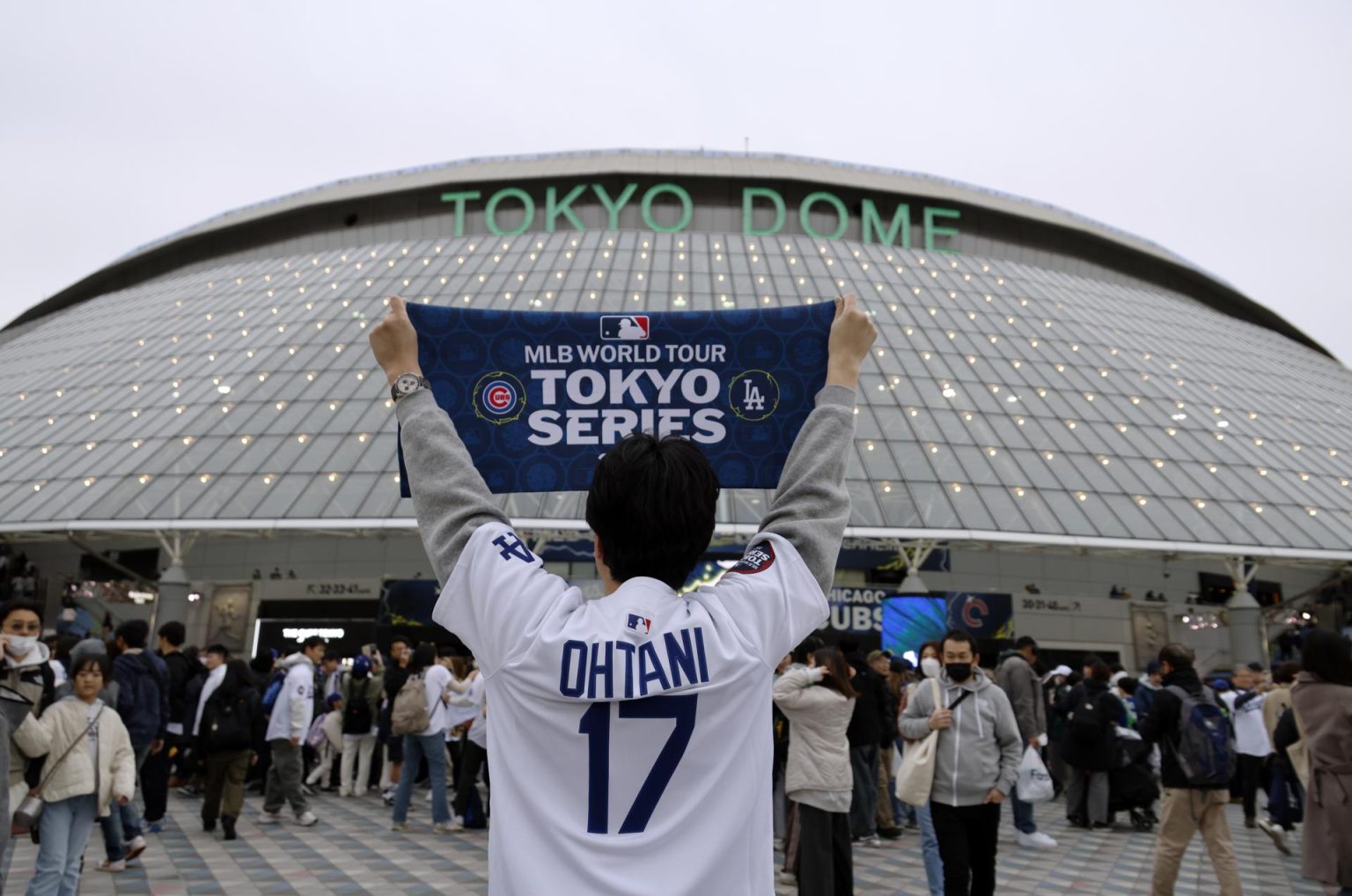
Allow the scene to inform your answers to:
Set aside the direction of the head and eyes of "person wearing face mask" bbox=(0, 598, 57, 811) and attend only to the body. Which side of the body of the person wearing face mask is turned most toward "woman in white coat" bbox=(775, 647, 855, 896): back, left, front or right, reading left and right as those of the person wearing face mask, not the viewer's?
left

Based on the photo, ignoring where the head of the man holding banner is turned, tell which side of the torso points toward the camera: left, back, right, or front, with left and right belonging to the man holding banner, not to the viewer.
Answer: back

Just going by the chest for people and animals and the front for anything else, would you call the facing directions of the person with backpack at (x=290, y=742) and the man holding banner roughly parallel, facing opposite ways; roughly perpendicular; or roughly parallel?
roughly perpendicular

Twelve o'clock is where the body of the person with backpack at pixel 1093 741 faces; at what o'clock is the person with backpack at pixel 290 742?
the person with backpack at pixel 290 742 is roughly at 8 o'clock from the person with backpack at pixel 1093 741.

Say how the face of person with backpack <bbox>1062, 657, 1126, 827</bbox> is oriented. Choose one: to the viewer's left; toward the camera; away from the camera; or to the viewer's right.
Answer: away from the camera

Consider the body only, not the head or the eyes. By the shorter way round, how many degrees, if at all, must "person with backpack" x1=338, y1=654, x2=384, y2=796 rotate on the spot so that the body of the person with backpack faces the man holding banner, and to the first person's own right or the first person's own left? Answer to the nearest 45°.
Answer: approximately 180°

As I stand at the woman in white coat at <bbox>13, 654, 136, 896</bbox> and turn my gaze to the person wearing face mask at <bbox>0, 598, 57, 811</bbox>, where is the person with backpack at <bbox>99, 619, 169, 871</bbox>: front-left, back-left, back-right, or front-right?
back-right

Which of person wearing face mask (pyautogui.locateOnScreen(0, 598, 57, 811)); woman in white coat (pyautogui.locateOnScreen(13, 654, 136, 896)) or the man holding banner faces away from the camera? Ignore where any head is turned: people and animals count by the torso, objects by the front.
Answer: the man holding banner

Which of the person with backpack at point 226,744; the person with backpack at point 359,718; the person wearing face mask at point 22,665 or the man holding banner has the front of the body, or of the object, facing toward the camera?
the person wearing face mask

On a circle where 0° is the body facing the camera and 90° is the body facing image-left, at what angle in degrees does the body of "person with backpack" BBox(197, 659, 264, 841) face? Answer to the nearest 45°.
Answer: approximately 180°

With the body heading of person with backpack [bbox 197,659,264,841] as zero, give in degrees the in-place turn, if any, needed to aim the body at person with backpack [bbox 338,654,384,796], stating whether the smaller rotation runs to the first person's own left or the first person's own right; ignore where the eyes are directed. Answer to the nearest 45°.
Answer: approximately 45° to the first person's own right

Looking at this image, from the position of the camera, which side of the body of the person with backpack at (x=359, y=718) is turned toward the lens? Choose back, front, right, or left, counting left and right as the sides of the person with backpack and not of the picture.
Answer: back
